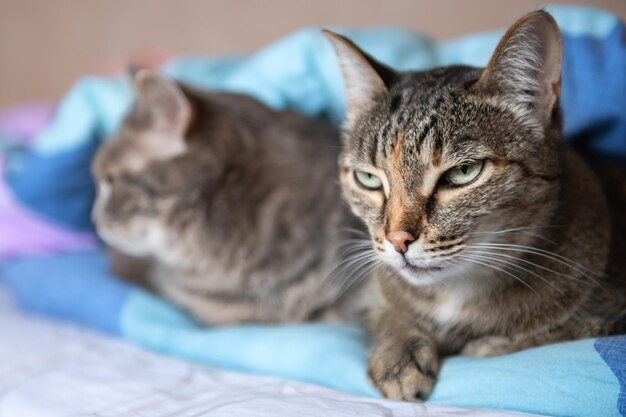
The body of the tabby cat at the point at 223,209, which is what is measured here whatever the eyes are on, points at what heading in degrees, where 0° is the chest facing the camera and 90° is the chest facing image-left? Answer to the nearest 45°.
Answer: approximately 90°

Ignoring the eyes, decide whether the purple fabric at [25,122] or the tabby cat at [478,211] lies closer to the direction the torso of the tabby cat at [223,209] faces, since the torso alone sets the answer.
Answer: the purple fabric

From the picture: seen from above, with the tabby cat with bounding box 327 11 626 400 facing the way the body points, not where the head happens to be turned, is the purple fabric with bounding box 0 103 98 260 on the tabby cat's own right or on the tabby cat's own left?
on the tabby cat's own right

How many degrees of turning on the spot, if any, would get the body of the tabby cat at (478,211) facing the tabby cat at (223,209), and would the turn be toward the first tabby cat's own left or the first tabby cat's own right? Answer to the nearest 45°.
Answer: approximately 90° to the first tabby cat's own right

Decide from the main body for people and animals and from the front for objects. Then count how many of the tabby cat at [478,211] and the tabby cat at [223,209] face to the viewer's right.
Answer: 0

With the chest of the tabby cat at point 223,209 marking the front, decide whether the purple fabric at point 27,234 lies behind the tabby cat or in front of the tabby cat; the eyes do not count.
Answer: in front

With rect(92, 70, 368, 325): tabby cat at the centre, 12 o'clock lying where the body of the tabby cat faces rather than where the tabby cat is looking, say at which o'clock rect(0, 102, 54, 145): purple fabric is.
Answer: The purple fabric is roughly at 2 o'clock from the tabby cat.
